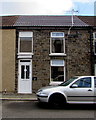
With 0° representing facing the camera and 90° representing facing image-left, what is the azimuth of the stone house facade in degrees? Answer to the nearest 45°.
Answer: approximately 0°

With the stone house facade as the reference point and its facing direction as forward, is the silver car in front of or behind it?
in front

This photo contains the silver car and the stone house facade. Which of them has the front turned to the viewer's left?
the silver car

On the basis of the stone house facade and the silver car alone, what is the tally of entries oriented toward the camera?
1

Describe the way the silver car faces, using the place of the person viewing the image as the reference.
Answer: facing to the left of the viewer

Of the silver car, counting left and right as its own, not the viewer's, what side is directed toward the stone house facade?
right
